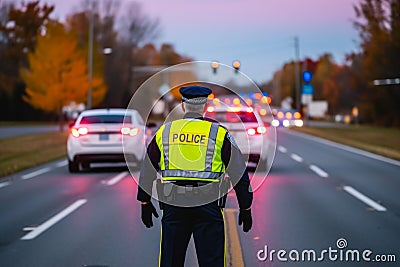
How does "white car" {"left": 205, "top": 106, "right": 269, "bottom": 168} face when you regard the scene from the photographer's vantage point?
facing away from the viewer

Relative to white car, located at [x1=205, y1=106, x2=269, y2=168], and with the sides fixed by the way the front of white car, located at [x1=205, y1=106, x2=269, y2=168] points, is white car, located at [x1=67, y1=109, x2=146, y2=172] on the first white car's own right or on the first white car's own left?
on the first white car's own left

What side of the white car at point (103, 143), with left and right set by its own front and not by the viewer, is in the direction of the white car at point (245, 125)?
right

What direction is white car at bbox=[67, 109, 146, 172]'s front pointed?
away from the camera

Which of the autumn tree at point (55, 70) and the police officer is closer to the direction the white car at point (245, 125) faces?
the autumn tree

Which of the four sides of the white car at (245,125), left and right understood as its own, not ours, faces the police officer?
back

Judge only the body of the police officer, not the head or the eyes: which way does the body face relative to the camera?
away from the camera

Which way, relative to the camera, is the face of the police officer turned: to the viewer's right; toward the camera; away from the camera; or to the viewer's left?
away from the camera

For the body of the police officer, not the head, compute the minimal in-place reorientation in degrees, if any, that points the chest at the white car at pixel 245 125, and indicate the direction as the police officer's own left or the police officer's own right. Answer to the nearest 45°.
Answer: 0° — they already face it
